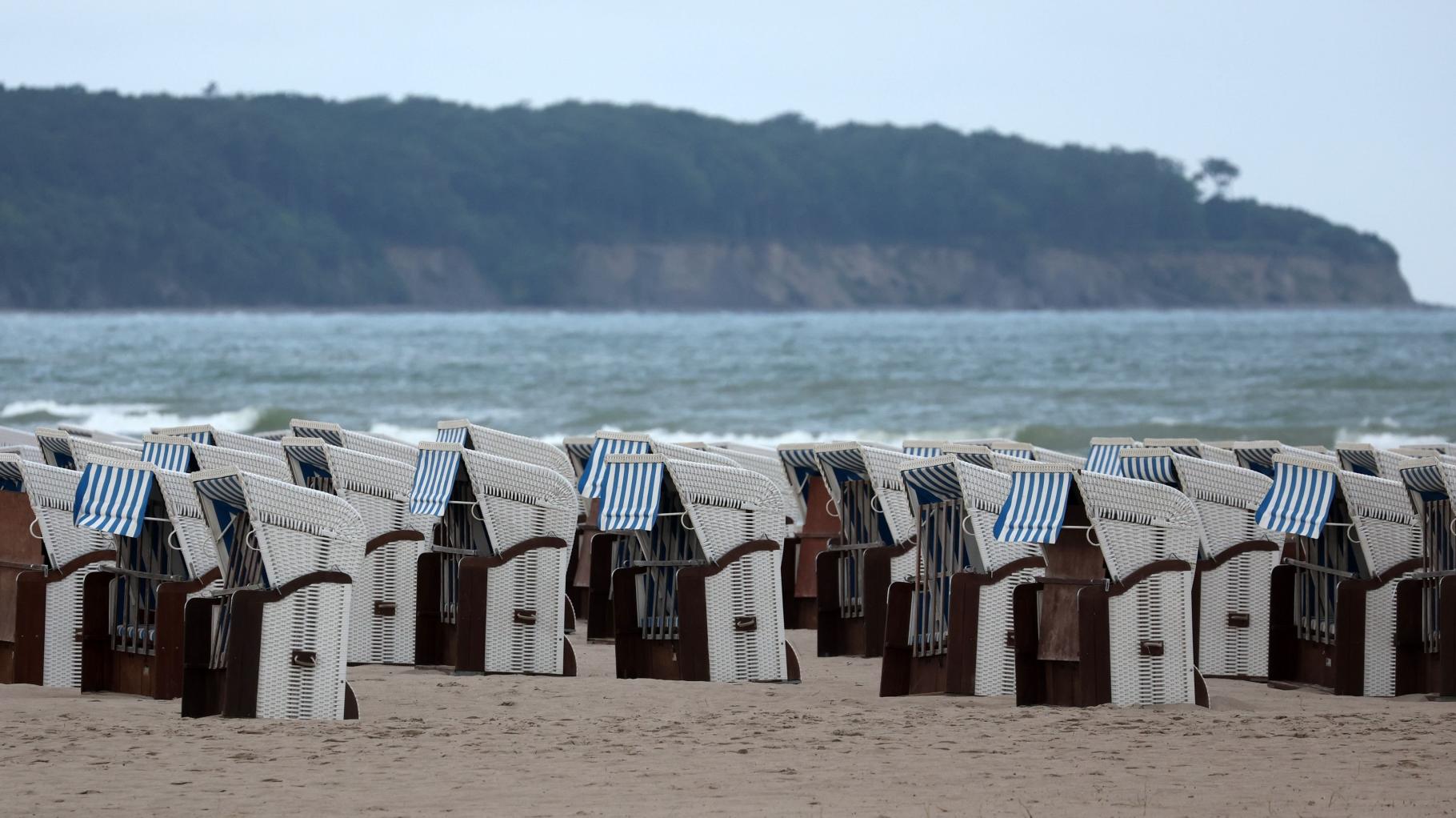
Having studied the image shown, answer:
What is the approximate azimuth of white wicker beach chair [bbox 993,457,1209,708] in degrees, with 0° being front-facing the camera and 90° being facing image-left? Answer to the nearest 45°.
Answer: approximately 45°

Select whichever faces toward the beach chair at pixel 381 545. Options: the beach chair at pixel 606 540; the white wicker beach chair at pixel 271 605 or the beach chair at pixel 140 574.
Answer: the beach chair at pixel 606 540

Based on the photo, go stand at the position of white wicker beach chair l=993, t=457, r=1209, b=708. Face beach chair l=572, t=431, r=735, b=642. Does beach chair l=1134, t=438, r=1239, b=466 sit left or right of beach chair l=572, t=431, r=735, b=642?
right

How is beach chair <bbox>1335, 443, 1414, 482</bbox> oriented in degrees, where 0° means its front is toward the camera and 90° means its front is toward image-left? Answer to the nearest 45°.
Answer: approximately 45°

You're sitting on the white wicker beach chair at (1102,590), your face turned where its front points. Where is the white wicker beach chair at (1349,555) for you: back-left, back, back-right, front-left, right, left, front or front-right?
back

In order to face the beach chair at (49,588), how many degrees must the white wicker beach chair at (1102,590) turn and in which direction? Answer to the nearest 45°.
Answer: approximately 45° to its right

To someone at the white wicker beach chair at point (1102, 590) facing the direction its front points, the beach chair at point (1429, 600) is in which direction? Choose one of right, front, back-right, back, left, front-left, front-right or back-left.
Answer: back

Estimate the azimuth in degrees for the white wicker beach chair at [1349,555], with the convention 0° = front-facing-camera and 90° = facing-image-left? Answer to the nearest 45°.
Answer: approximately 45°

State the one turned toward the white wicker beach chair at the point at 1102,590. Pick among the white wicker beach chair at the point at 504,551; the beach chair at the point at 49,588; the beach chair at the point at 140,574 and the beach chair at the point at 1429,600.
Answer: the beach chair at the point at 1429,600

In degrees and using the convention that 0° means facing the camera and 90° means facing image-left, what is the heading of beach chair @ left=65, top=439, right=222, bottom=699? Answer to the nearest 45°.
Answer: approximately 45°

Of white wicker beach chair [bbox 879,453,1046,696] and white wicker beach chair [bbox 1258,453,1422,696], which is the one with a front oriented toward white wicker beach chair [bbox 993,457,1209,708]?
white wicker beach chair [bbox 1258,453,1422,696]

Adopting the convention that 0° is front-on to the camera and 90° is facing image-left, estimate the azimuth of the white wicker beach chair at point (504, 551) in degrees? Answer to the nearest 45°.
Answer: approximately 45°
